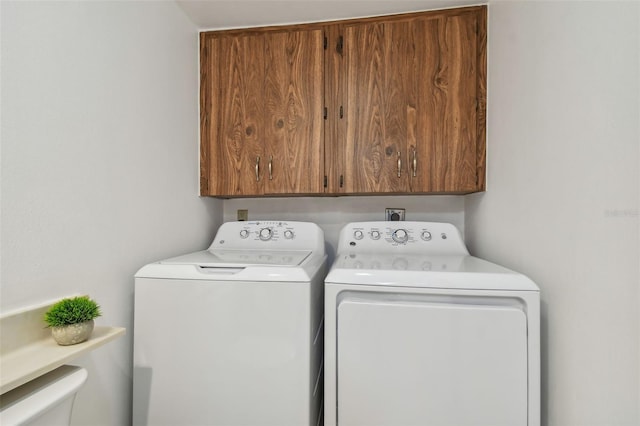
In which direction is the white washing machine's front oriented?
toward the camera

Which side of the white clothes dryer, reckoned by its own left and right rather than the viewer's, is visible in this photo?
front

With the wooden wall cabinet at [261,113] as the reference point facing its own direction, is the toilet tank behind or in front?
in front

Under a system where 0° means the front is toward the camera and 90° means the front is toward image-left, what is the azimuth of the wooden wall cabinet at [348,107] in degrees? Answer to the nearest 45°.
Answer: approximately 0°

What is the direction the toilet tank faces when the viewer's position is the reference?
facing the viewer and to the right of the viewer

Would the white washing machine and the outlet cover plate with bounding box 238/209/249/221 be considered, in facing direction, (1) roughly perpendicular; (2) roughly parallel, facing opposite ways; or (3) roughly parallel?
roughly parallel

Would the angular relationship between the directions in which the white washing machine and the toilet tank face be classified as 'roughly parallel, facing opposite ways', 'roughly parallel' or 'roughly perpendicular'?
roughly perpendicular

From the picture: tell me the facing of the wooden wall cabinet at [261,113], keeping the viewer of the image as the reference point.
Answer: facing the viewer

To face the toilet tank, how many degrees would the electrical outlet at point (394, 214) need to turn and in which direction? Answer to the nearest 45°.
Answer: approximately 45° to its right

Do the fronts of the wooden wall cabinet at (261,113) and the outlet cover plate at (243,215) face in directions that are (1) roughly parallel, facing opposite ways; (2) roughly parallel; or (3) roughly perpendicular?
roughly parallel

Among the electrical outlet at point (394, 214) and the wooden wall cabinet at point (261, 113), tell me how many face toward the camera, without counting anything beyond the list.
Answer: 2

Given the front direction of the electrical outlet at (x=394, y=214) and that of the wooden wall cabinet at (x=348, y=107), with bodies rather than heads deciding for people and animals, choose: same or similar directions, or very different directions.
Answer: same or similar directions

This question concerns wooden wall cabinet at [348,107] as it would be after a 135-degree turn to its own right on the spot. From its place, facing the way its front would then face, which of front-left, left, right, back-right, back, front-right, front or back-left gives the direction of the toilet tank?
left

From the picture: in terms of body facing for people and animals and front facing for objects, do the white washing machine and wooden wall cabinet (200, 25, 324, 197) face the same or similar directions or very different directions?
same or similar directions

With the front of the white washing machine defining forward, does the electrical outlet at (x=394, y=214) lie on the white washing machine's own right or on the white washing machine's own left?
on the white washing machine's own left
